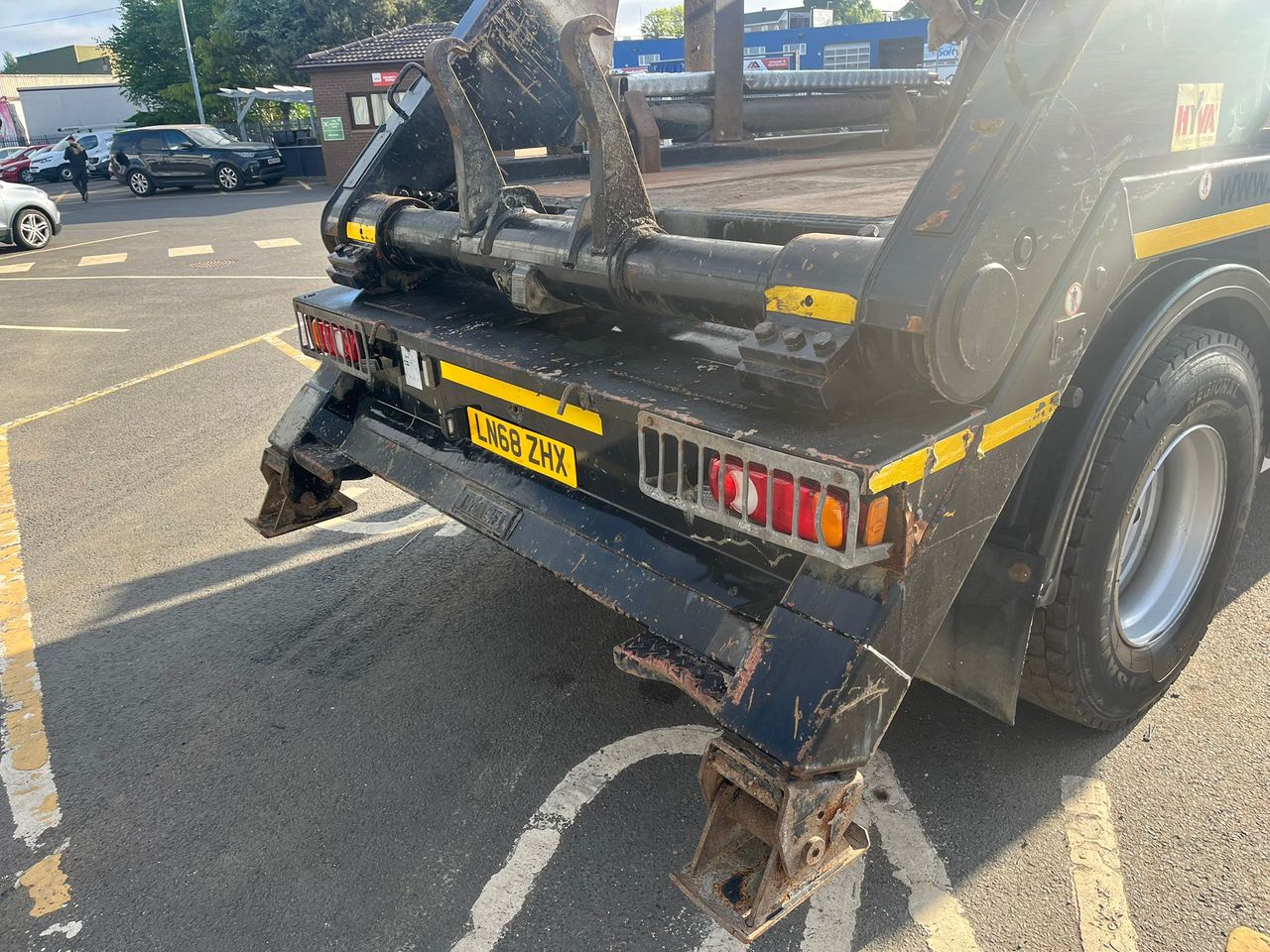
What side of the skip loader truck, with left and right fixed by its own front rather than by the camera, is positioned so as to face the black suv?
left

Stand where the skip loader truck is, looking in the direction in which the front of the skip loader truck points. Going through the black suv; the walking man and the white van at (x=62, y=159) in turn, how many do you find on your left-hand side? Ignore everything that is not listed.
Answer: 3

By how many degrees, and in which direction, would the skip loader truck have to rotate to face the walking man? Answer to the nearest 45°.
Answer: approximately 90° to its left

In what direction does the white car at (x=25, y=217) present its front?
to the viewer's right

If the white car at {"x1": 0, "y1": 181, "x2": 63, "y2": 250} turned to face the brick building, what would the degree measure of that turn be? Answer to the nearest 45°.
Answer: approximately 45° to its left

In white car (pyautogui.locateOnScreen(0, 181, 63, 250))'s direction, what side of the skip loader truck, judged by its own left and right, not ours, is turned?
left

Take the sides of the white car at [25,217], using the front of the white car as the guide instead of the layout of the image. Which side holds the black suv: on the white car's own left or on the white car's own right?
on the white car's own left

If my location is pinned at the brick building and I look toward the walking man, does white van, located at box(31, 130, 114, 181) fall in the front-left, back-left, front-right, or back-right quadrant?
front-right

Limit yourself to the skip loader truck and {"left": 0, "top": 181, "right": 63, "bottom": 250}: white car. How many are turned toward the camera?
0

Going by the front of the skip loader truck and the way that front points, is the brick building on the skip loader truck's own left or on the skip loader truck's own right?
on the skip loader truck's own left

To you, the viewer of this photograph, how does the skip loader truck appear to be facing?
facing away from the viewer and to the right of the viewer
